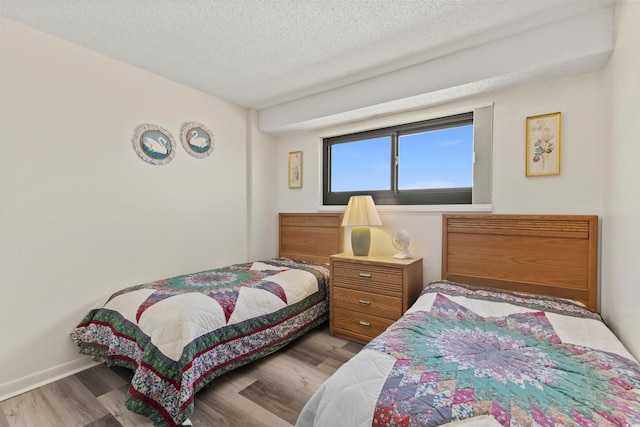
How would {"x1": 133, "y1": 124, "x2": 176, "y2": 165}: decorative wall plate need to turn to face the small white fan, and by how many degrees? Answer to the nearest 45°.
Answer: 0° — it already faces it

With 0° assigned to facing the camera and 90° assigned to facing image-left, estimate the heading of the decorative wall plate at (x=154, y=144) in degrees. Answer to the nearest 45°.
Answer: approximately 315°

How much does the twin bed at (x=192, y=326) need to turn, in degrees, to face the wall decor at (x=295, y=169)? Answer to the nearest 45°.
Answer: approximately 180°

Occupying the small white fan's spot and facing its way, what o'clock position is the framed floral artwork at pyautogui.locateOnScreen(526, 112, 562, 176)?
The framed floral artwork is roughly at 8 o'clock from the small white fan.

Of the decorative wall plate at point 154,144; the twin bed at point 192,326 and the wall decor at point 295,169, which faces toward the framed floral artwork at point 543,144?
the decorative wall plate

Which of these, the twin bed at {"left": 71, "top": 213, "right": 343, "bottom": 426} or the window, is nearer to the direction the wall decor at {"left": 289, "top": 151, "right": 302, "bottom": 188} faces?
the twin bed

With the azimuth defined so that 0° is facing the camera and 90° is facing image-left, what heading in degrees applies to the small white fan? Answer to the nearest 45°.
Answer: approximately 45°
